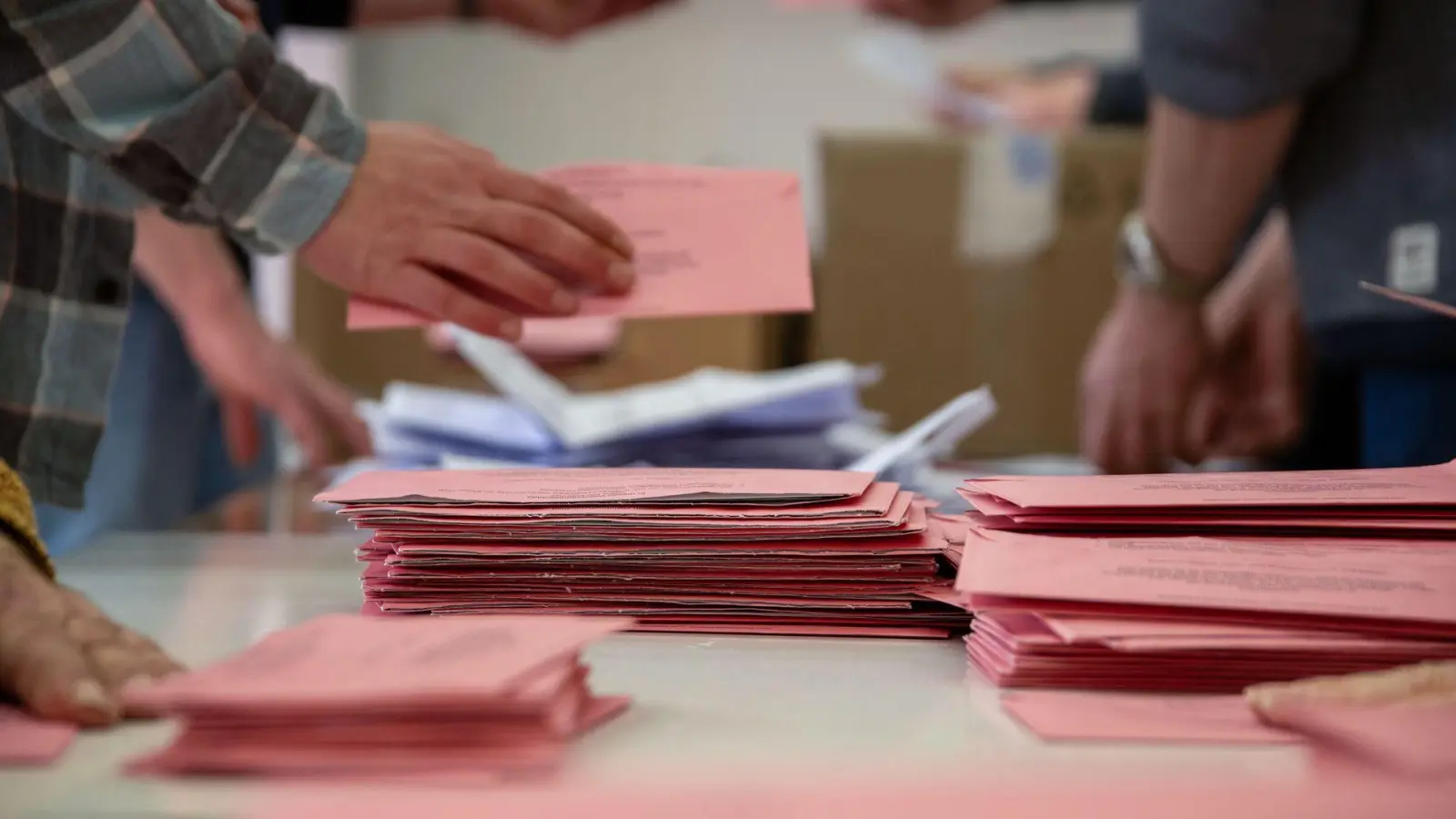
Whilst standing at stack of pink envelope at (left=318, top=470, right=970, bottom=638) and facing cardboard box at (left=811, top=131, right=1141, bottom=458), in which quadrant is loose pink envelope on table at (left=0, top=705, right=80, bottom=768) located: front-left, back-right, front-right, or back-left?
back-left

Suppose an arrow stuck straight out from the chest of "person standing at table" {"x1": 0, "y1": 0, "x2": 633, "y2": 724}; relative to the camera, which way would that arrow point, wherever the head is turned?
to the viewer's right
